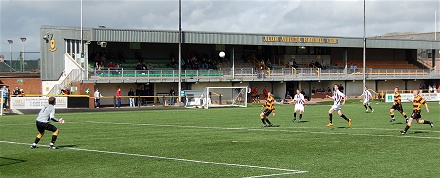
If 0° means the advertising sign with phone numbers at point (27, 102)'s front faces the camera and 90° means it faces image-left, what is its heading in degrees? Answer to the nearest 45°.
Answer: approximately 0°
